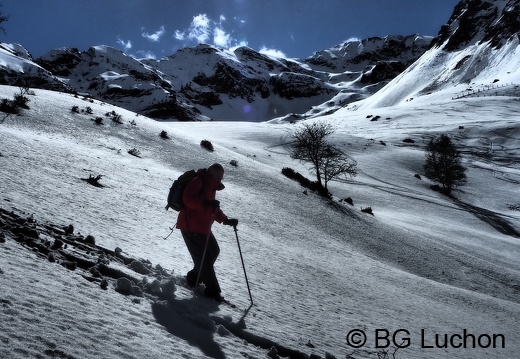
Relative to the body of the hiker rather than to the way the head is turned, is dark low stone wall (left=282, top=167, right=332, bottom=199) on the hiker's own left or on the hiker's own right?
on the hiker's own left

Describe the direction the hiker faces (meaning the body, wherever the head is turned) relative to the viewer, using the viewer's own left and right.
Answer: facing the viewer and to the right of the viewer

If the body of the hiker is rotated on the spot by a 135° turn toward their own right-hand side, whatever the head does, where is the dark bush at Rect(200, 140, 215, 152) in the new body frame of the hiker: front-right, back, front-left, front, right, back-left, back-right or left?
right

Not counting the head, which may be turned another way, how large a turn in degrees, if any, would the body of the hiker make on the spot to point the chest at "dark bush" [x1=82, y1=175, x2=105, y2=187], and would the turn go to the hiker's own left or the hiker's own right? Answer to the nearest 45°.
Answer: approximately 180°

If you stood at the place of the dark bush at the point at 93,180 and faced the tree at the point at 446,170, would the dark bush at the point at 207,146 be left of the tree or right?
left

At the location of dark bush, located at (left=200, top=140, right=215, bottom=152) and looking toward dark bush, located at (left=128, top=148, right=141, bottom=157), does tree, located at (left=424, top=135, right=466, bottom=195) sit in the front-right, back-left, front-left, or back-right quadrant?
back-left

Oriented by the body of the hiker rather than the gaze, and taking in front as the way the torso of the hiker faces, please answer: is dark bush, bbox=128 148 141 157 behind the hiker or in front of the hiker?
behind
